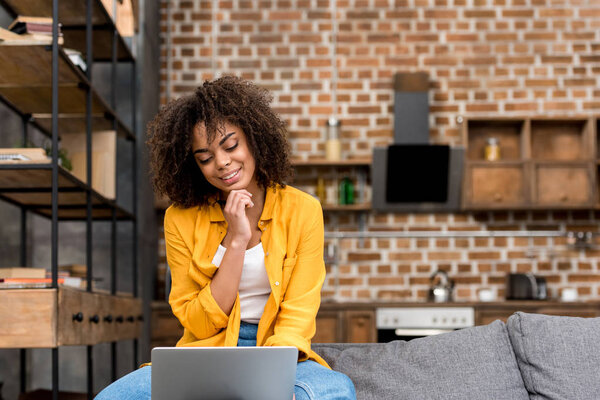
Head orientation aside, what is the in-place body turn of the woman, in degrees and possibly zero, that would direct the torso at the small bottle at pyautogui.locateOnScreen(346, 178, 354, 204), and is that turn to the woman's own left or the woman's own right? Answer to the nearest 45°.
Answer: approximately 180°

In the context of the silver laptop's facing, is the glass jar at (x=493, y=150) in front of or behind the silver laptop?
in front

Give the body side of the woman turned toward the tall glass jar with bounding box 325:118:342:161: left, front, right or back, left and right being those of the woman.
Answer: back

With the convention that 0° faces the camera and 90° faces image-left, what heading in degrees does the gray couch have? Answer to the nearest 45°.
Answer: approximately 0°

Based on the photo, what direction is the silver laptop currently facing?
away from the camera

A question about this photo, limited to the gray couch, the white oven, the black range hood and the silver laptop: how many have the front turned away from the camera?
1

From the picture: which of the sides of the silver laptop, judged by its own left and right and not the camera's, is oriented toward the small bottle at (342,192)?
front

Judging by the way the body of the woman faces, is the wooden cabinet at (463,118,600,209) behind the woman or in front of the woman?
behind

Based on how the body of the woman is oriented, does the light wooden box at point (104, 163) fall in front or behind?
behind

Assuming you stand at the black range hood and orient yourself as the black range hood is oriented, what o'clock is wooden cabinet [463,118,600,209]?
The wooden cabinet is roughly at 9 o'clock from the black range hood.

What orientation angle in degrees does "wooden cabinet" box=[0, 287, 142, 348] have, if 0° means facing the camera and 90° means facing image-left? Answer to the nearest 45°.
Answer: approximately 315°

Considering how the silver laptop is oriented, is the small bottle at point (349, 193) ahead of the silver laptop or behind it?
ahead

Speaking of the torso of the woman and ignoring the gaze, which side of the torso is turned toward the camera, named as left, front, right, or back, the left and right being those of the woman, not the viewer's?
front

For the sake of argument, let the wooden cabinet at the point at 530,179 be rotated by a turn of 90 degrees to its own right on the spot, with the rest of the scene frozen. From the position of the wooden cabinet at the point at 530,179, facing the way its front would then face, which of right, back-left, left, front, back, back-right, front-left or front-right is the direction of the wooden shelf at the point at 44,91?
front-left
